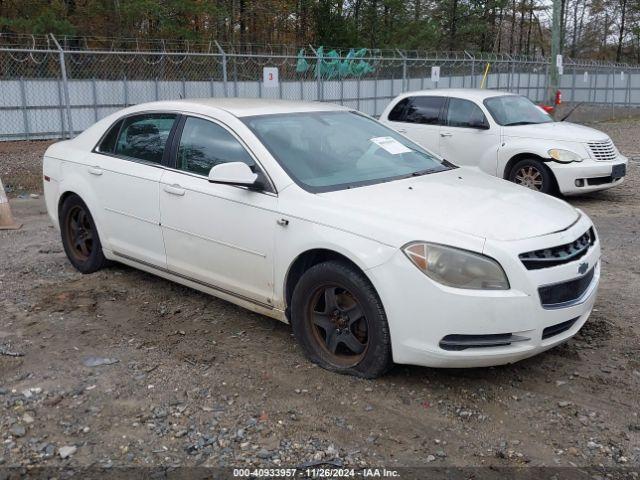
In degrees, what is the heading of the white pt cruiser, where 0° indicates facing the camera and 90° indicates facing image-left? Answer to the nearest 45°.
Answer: approximately 315°

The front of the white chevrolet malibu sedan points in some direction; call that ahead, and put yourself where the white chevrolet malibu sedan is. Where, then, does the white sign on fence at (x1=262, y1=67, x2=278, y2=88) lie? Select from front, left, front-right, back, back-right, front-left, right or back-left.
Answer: back-left

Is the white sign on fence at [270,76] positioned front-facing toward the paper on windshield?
yes

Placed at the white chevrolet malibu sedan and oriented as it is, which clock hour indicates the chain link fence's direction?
The chain link fence is roughly at 7 o'clock from the white chevrolet malibu sedan.

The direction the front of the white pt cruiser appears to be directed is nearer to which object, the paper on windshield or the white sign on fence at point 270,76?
the paper on windshield

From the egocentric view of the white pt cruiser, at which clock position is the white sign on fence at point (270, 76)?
The white sign on fence is roughly at 6 o'clock from the white pt cruiser.

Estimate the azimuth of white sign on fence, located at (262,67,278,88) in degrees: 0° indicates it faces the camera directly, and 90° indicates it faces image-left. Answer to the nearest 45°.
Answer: approximately 0°

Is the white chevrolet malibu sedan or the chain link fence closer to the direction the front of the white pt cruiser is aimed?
the white chevrolet malibu sedan

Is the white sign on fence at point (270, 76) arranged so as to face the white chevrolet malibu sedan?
yes

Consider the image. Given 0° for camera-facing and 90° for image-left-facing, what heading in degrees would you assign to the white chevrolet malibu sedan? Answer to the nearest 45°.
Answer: approximately 315°

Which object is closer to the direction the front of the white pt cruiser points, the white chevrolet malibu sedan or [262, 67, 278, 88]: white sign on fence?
the white chevrolet malibu sedan
